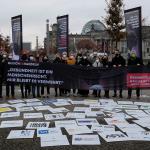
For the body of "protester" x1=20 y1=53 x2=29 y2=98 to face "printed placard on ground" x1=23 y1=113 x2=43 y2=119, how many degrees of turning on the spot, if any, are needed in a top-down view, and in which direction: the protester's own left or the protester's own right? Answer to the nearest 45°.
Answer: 0° — they already face it

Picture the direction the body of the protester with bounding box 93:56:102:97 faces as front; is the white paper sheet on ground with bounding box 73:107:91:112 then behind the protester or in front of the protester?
in front

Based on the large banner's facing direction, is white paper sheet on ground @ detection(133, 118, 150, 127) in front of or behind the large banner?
in front

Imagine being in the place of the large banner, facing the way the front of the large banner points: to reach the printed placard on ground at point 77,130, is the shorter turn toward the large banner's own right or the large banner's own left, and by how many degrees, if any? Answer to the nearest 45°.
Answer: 0° — it already faces it
